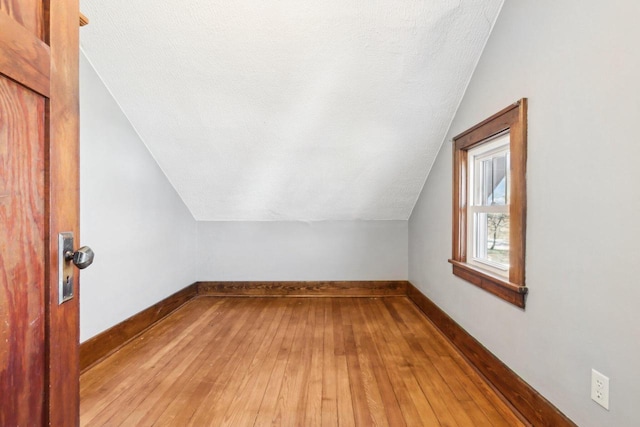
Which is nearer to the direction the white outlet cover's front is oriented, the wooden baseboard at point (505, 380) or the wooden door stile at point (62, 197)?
the wooden door stile

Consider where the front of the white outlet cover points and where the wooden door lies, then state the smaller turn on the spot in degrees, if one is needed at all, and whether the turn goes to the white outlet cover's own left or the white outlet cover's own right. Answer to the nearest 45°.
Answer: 0° — it already faces it

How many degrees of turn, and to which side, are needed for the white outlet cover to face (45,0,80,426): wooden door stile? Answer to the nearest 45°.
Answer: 0° — it already faces it

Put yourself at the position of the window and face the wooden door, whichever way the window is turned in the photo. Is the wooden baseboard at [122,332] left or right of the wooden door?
right

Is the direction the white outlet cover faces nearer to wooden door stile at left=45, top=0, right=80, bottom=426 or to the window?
the wooden door stile

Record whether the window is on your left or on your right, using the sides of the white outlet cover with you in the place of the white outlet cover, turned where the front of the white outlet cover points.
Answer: on your right

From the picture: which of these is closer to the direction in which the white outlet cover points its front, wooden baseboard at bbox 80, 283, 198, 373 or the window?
the wooden baseboard

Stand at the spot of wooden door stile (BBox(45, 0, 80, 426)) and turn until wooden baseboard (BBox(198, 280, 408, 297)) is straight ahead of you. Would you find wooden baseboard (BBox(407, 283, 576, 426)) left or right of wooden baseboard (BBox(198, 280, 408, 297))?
right

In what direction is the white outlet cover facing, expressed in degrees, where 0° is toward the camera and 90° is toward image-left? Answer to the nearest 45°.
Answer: approximately 45°
